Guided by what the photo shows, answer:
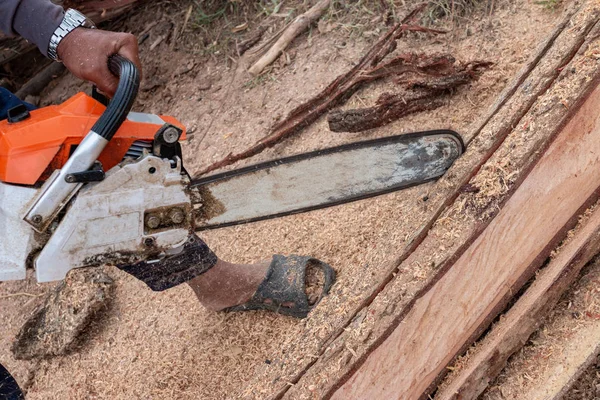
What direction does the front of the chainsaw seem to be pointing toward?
to the viewer's right

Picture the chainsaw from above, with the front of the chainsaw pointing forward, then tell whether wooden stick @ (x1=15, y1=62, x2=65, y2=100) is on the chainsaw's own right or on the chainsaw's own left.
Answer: on the chainsaw's own left

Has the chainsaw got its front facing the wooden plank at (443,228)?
yes

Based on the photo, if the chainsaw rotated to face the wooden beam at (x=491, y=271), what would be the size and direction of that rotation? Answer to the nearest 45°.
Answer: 0° — it already faces it

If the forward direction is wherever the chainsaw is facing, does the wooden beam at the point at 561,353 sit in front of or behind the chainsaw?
in front

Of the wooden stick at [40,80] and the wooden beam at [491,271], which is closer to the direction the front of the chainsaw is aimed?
the wooden beam
